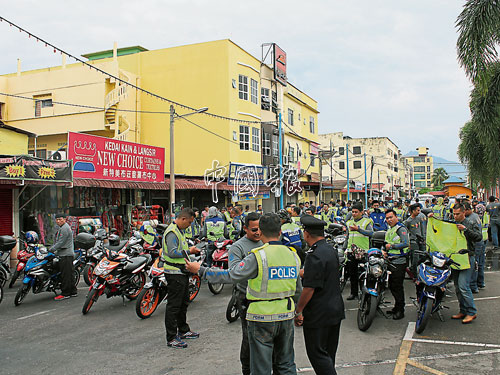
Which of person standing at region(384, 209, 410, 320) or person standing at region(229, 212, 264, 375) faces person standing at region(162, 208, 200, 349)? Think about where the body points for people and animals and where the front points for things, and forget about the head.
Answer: person standing at region(384, 209, 410, 320)

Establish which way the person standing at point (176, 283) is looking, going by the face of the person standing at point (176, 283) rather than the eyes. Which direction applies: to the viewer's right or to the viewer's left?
to the viewer's right

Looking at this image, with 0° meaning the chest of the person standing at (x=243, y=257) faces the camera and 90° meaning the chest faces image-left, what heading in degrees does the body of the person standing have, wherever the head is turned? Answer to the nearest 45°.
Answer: approximately 315°

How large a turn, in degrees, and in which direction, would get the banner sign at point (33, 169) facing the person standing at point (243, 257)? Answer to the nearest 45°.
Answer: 0° — it already faces them

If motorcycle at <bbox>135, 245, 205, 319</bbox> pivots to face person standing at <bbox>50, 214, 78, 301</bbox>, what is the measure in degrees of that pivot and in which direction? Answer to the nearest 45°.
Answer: approximately 90° to its right

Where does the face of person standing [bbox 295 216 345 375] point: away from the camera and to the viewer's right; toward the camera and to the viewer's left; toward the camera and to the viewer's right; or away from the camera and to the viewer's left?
away from the camera and to the viewer's left

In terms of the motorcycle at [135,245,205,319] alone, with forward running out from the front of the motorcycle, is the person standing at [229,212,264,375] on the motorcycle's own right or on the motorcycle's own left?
on the motorcycle's own left

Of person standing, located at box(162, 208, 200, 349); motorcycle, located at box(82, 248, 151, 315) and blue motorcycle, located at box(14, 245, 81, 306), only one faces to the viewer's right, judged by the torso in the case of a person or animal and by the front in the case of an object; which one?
the person standing

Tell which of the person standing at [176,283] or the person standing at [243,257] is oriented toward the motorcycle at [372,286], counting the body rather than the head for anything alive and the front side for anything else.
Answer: the person standing at [176,283]

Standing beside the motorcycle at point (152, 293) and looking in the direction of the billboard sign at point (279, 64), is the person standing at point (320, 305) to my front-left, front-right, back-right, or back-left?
back-right

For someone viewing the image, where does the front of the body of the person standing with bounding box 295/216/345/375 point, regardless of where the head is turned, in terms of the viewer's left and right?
facing away from the viewer and to the left of the viewer

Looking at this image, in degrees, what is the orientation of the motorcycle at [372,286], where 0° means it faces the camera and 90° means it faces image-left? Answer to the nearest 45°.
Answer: approximately 0°

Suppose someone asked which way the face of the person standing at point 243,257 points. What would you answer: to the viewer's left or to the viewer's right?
to the viewer's right

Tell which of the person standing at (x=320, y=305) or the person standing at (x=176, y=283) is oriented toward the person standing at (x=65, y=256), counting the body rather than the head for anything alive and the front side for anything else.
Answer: the person standing at (x=320, y=305)

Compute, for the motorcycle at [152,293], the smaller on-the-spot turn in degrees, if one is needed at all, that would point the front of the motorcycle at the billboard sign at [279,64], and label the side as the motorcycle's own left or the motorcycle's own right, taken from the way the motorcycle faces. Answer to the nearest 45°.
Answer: approximately 135° to the motorcycle's own right
